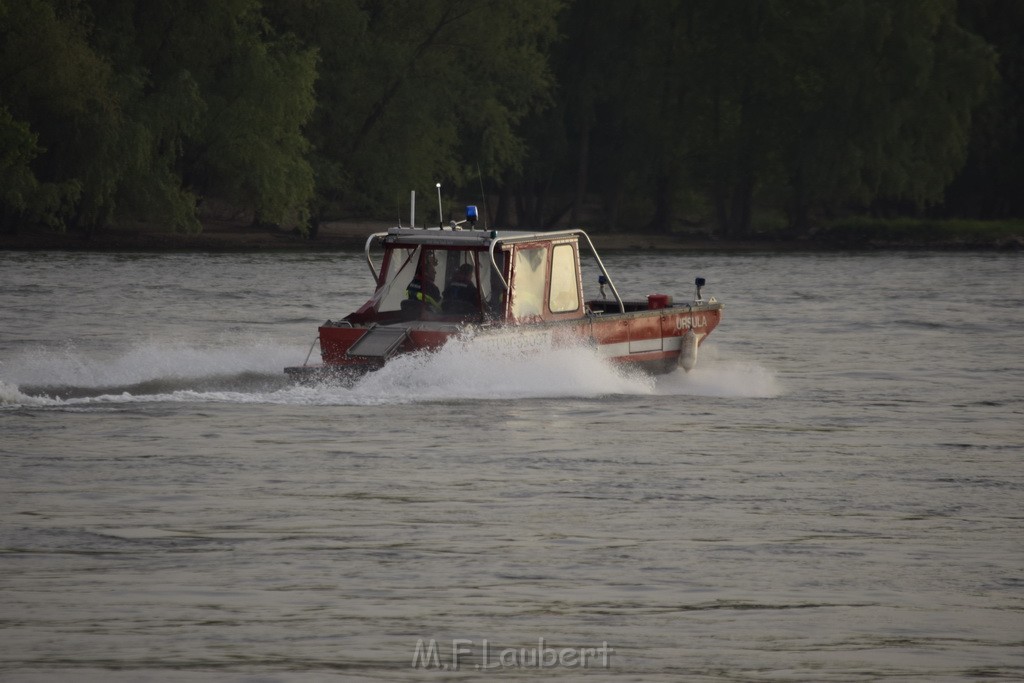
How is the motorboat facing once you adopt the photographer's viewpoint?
facing away from the viewer and to the right of the viewer
